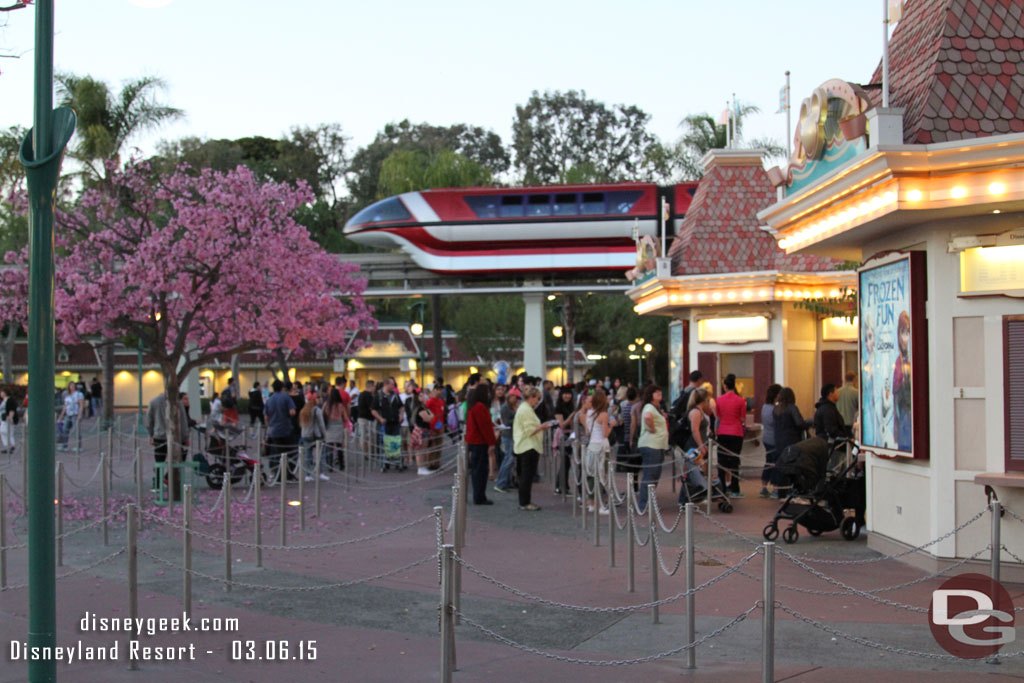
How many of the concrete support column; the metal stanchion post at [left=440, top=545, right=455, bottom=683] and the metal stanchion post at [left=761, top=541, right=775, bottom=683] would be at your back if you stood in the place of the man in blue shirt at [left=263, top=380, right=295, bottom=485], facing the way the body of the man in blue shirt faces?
2

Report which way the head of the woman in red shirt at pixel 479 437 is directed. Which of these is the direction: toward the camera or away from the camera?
away from the camera

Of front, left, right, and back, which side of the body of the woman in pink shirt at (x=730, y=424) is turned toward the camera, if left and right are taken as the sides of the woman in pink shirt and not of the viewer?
back

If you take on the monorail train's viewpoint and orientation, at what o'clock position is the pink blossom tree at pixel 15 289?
The pink blossom tree is roughly at 10 o'clock from the monorail train.

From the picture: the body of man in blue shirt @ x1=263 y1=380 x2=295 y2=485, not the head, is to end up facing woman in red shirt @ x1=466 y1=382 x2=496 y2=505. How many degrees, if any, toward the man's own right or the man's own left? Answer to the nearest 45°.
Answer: approximately 135° to the man's own right

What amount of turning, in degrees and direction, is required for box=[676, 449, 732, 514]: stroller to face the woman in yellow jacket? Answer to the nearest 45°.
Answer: approximately 135° to its right

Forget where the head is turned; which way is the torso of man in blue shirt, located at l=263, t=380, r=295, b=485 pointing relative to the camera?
away from the camera

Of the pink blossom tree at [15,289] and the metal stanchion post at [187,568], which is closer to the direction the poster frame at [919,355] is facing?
the metal stanchion post

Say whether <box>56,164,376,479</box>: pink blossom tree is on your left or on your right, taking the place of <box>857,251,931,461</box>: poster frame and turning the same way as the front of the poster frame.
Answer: on your right

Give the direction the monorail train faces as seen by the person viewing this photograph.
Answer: facing to the left of the viewer

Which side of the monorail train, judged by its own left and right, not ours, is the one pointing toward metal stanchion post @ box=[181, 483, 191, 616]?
left

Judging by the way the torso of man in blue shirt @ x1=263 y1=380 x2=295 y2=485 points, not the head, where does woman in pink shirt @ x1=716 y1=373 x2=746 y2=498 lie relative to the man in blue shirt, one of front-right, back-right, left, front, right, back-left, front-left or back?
back-right

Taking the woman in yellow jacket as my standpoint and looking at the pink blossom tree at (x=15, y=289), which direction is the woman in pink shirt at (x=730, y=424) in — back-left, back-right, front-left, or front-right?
back-right
